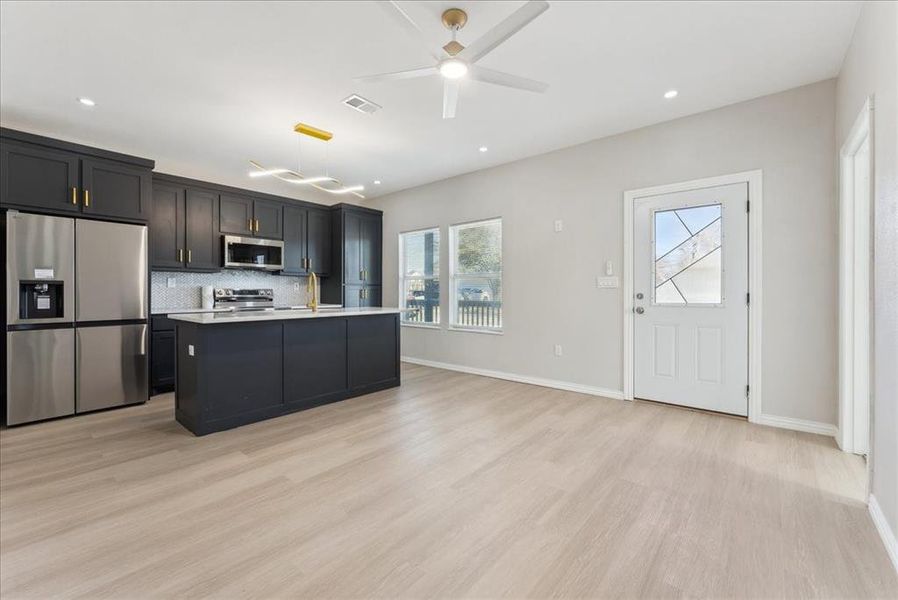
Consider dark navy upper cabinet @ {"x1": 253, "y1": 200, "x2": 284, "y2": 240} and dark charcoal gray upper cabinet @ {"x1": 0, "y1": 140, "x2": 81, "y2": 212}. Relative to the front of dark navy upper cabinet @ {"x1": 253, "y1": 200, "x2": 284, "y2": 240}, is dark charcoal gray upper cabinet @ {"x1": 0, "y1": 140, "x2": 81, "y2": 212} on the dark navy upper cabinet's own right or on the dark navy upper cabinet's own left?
on the dark navy upper cabinet's own right

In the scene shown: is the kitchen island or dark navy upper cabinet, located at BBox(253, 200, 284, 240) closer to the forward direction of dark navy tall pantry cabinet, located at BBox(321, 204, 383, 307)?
the kitchen island

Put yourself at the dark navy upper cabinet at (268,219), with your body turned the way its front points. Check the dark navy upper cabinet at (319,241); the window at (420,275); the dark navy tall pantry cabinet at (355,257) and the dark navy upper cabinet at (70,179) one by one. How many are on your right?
1

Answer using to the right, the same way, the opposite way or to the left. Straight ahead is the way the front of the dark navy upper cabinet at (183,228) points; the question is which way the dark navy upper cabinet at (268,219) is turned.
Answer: the same way

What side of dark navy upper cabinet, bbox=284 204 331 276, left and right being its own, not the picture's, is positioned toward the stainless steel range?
right

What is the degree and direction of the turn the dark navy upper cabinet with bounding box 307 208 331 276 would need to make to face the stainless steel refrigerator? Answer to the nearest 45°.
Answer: approximately 90° to its right

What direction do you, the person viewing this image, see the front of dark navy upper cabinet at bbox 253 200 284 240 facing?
facing the viewer and to the right of the viewer

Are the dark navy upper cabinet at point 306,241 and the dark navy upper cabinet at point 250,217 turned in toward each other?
no

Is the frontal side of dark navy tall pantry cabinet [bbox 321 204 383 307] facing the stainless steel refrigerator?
no

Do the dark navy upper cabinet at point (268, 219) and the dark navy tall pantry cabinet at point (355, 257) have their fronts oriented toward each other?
no

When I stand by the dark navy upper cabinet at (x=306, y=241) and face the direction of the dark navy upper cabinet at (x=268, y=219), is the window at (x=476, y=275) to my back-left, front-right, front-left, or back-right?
back-left

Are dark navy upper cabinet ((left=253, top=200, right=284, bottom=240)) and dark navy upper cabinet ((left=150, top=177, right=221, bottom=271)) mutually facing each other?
no

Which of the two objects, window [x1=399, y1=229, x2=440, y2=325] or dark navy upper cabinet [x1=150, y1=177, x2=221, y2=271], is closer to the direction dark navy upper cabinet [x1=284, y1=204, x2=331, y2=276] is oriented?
the window

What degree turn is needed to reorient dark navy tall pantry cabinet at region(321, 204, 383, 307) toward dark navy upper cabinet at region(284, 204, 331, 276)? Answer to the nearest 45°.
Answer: approximately 135° to its right

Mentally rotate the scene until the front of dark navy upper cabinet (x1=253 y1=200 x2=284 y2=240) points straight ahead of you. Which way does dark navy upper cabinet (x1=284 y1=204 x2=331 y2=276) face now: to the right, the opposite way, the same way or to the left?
the same way

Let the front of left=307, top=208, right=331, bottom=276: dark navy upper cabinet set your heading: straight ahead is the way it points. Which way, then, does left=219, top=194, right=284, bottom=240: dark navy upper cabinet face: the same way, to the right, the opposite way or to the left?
the same way

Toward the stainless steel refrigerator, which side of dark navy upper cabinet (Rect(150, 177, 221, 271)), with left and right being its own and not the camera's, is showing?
right

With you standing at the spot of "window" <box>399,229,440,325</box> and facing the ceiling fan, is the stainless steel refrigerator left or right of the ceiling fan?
right

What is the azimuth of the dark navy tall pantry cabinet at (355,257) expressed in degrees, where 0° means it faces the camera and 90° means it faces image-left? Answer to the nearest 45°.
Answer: approximately 315°
